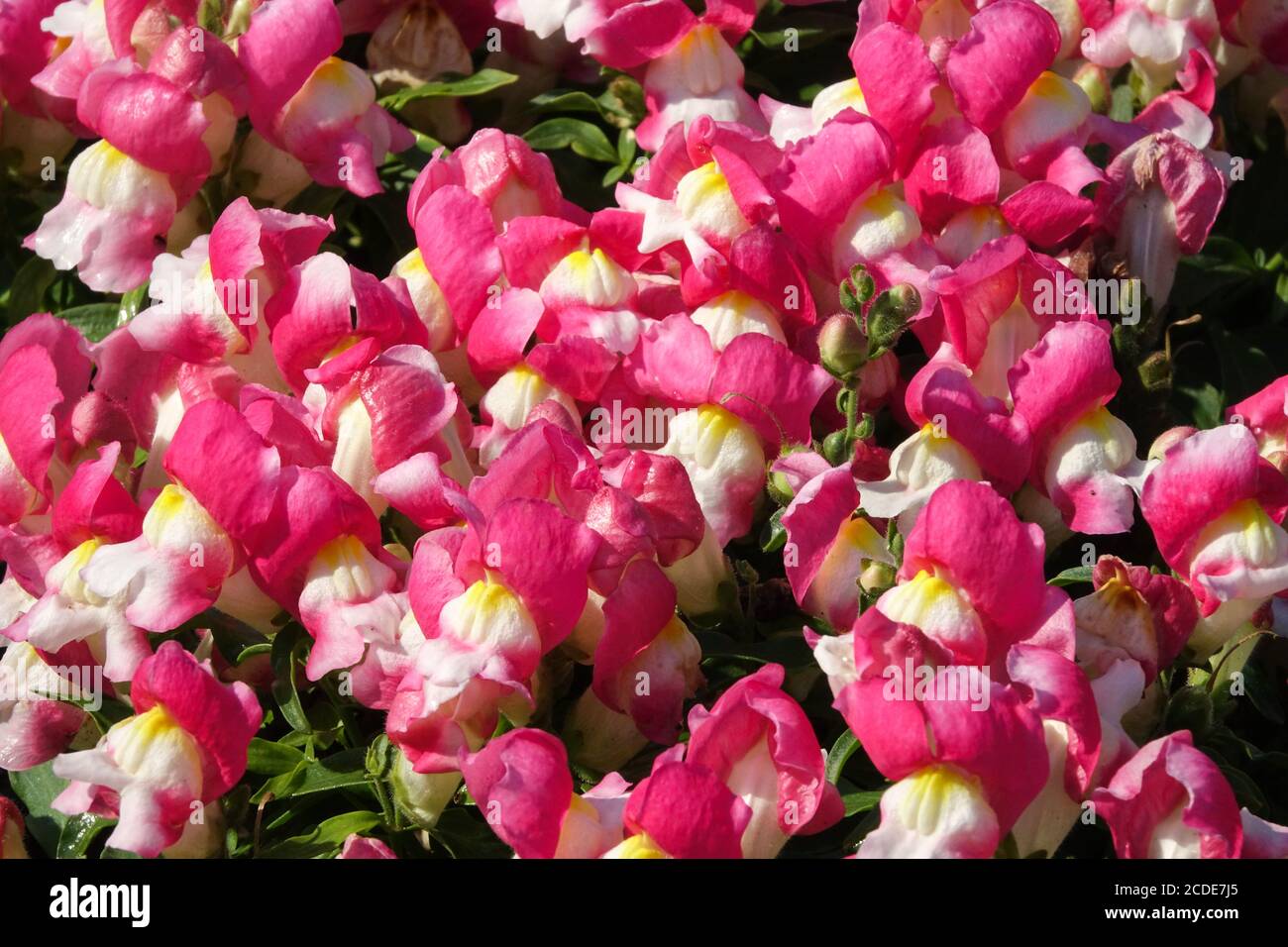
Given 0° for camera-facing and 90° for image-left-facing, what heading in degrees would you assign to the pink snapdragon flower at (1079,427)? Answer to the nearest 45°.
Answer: approximately 315°

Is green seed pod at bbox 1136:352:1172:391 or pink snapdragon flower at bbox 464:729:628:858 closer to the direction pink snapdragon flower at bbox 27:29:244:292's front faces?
the pink snapdragon flower

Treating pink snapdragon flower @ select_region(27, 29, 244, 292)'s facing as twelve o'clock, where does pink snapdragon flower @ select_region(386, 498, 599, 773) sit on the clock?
pink snapdragon flower @ select_region(386, 498, 599, 773) is roughly at 10 o'clock from pink snapdragon flower @ select_region(27, 29, 244, 292).

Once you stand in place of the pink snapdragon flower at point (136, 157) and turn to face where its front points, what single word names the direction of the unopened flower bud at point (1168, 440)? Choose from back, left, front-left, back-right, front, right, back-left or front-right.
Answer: left

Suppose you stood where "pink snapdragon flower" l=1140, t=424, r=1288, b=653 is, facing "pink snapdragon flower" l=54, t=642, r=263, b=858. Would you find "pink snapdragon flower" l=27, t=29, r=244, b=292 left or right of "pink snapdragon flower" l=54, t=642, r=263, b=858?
right
